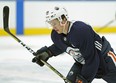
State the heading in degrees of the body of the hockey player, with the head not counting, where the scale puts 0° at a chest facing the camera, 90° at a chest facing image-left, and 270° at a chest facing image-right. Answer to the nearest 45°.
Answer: approximately 45°
